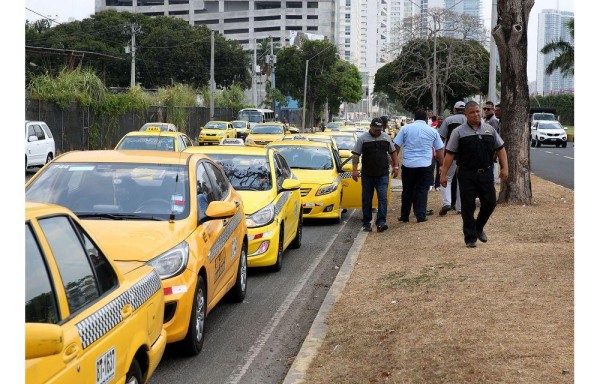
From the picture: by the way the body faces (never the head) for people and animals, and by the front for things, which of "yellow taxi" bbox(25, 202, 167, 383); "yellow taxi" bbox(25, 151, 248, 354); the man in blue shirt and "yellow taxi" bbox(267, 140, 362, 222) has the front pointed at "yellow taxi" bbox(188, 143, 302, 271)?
"yellow taxi" bbox(267, 140, 362, 222)

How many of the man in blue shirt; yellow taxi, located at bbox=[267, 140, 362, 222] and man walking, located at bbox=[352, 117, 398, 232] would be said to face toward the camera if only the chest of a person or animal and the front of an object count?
2

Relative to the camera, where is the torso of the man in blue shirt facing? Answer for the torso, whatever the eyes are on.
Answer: away from the camera

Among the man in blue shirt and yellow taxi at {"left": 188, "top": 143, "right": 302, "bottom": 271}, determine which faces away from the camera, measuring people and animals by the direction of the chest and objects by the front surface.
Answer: the man in blue shirt

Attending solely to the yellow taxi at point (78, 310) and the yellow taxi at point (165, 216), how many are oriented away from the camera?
0

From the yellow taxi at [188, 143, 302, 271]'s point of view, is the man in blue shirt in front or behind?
behind

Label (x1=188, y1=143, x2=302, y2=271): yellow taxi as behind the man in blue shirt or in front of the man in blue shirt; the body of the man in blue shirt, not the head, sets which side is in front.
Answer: behind

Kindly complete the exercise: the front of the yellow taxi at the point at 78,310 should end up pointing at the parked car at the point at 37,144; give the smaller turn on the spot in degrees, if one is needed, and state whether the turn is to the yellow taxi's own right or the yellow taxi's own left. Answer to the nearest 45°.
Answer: approximately 135° to the yellow taxi's own right
